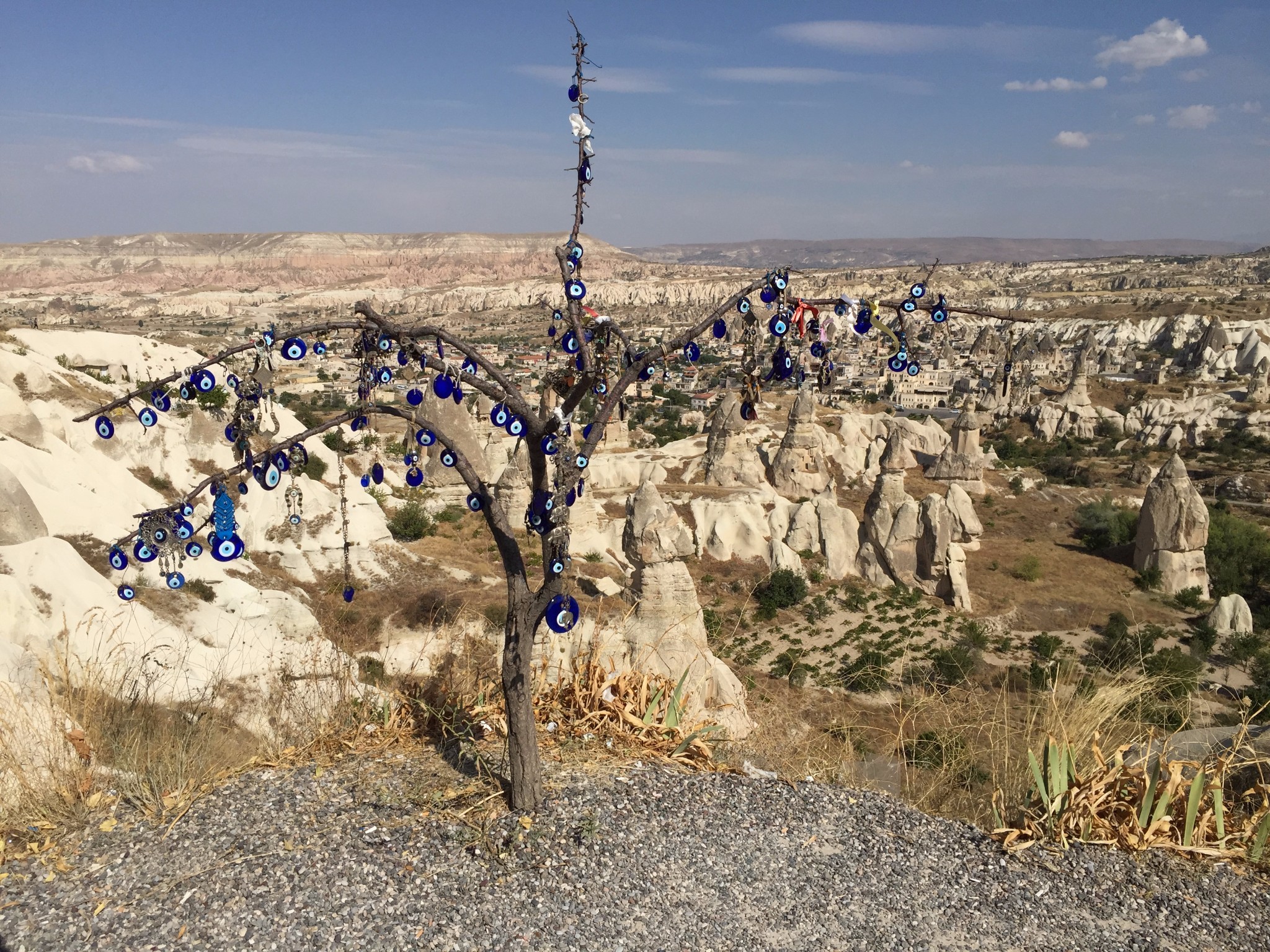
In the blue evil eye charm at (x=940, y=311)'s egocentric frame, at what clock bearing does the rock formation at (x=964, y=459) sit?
The rock formation is roughly at 6 o'clock from the blue evil eye charm.

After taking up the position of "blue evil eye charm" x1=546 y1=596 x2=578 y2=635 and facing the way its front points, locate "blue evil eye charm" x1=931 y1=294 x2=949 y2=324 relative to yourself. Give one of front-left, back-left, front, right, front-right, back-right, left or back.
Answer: left

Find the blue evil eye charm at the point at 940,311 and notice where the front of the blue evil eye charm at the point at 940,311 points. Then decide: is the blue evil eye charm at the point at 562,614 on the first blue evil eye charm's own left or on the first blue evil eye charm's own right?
on the first blue evil eye charm's own right

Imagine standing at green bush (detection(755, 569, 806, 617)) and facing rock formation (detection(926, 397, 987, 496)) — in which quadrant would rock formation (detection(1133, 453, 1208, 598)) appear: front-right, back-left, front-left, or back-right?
front-right

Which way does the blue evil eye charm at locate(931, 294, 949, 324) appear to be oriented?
toward the camera

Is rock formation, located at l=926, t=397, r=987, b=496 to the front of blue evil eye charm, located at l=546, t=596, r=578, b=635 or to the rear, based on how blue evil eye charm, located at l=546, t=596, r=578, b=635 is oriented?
to the rear

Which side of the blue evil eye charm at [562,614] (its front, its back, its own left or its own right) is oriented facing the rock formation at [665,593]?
back

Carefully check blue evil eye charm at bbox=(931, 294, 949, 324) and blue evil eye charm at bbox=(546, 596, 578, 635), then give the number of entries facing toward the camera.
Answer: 2

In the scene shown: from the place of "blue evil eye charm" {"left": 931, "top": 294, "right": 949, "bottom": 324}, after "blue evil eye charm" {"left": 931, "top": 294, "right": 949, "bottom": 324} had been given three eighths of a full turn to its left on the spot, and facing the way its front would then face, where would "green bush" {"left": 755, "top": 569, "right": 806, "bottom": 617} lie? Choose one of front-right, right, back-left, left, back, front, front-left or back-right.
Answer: front-left

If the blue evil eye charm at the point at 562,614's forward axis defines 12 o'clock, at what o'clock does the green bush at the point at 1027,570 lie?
The green bush is roughly at 7 o'clock from the blue evil eye charm.

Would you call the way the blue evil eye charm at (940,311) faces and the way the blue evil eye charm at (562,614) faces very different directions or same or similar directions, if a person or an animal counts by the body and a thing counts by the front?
same or similar directions

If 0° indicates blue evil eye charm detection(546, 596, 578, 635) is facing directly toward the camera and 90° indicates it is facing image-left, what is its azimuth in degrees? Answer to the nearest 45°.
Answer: approximately 0°

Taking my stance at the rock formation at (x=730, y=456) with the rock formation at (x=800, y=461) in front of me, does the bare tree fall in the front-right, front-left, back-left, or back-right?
back-right
